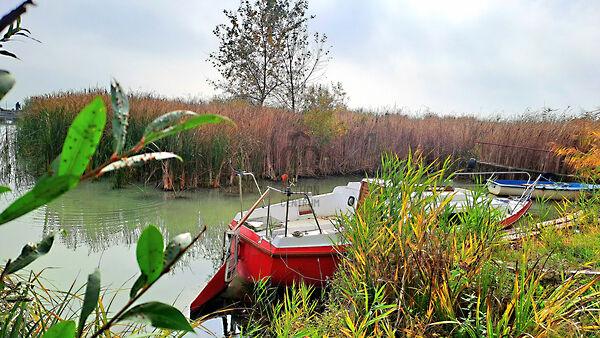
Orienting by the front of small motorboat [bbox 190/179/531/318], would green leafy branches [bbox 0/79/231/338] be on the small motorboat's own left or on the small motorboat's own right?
on the small motorboat's own right

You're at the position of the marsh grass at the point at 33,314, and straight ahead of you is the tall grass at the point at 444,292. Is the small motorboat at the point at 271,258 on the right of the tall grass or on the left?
left
